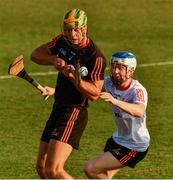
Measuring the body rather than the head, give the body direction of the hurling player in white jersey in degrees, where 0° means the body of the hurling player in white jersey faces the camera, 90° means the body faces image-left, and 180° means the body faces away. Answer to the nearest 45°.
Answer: approximately 45°

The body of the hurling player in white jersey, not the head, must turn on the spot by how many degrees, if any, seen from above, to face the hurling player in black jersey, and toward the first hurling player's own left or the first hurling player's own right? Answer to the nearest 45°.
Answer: approximately 45° to the first hurling player's own right
